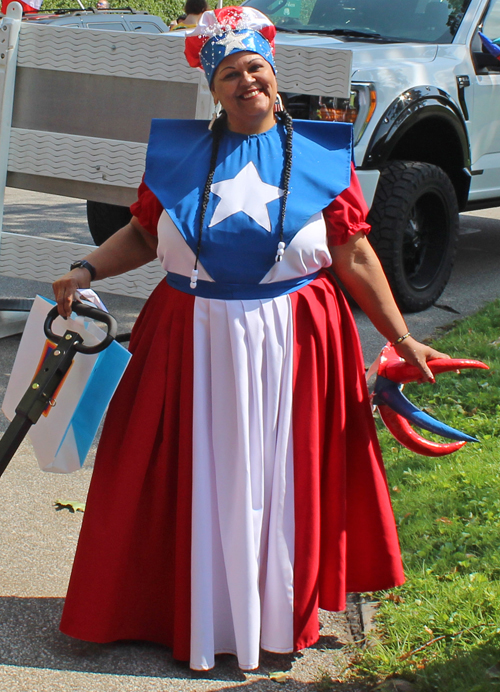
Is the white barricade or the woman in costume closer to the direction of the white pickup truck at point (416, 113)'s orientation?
the white barricade

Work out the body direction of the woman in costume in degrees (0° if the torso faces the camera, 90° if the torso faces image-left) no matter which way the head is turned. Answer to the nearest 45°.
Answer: approximately 0°

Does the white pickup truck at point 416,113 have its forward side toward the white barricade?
yes

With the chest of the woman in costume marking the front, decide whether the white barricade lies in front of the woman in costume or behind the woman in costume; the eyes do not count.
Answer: behind

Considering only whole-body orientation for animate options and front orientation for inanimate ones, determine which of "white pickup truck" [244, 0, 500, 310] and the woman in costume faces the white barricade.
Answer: the white pickup truck

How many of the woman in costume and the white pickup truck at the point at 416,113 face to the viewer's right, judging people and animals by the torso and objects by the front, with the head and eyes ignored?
0

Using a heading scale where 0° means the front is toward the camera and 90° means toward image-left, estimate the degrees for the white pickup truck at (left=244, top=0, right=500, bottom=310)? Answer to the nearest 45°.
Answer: approximately 45°

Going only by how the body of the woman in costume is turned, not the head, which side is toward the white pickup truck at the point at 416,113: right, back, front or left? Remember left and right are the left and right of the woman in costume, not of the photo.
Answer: back

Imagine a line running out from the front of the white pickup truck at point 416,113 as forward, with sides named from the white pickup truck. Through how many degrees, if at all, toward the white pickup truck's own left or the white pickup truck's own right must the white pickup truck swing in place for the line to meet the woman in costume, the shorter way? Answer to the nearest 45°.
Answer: approximately 45° to the white pickup truck's own left
